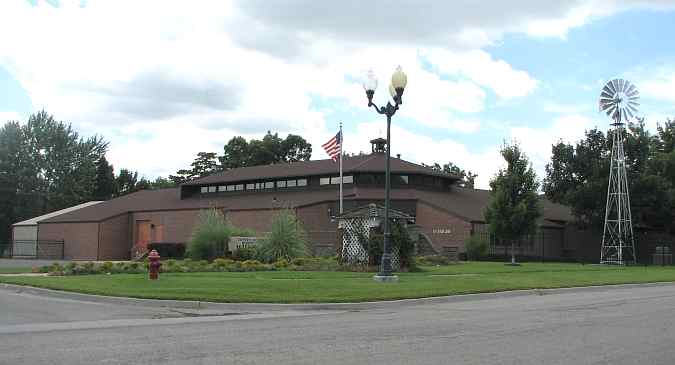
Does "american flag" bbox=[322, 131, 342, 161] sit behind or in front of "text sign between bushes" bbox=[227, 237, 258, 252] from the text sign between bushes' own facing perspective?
behind

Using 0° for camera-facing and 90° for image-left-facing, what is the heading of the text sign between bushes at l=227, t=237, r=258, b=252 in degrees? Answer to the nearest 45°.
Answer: approximately 0°

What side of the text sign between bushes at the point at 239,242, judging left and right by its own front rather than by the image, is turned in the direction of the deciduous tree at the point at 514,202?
left

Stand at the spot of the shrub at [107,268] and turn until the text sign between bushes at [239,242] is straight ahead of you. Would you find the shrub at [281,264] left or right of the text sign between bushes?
right

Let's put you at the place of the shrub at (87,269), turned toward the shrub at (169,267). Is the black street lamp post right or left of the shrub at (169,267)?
right

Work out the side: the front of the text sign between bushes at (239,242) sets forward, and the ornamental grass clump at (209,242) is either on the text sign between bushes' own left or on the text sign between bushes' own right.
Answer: on the text sign between bushes' own right
